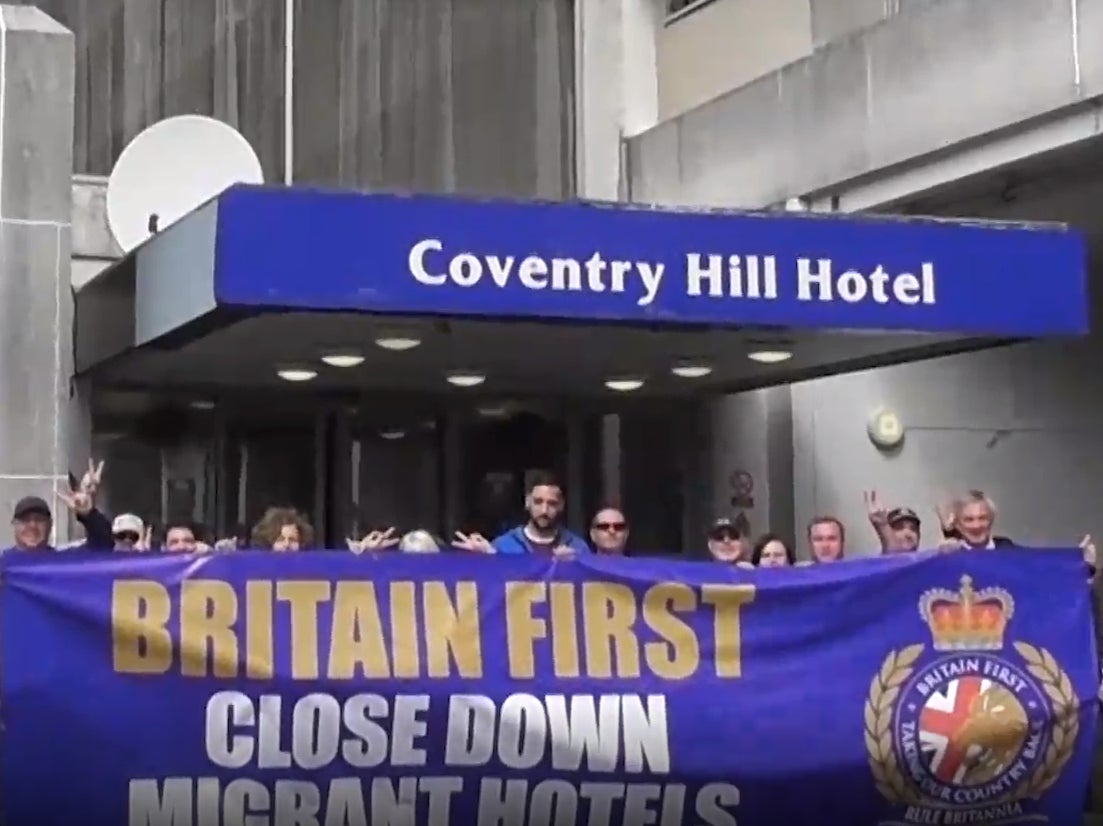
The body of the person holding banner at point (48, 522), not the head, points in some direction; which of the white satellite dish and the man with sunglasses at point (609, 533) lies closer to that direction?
the man with sunglasses

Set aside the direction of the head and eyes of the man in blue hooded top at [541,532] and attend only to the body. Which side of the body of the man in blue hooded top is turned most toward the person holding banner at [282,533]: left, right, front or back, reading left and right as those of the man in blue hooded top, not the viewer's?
right

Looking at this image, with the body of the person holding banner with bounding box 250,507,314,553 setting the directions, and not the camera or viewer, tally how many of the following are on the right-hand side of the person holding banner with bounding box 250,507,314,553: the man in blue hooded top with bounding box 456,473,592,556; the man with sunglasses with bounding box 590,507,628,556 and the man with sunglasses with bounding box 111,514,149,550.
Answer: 1

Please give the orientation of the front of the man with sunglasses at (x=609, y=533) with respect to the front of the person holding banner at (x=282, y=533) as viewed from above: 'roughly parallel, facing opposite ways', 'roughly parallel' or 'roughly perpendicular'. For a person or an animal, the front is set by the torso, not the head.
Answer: roughly parallel

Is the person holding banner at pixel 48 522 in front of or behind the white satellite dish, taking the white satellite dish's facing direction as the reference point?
in front

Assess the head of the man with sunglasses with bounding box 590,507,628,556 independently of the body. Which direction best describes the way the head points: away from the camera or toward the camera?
toward the camera

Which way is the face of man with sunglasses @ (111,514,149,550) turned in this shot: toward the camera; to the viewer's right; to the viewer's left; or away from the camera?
toward the camera

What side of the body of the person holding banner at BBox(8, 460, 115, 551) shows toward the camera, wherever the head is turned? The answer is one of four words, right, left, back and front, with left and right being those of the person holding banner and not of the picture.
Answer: front

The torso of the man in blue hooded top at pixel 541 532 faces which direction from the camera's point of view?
toward the camera

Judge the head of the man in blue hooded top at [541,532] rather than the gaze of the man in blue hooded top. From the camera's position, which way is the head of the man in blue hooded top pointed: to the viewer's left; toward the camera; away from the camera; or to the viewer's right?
toward the camera

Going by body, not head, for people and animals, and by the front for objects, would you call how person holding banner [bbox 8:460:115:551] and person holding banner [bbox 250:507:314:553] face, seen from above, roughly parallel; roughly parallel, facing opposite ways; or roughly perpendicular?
roughly parallel

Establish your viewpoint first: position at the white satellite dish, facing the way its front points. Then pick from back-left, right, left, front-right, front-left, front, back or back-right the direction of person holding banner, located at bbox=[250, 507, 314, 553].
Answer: front
